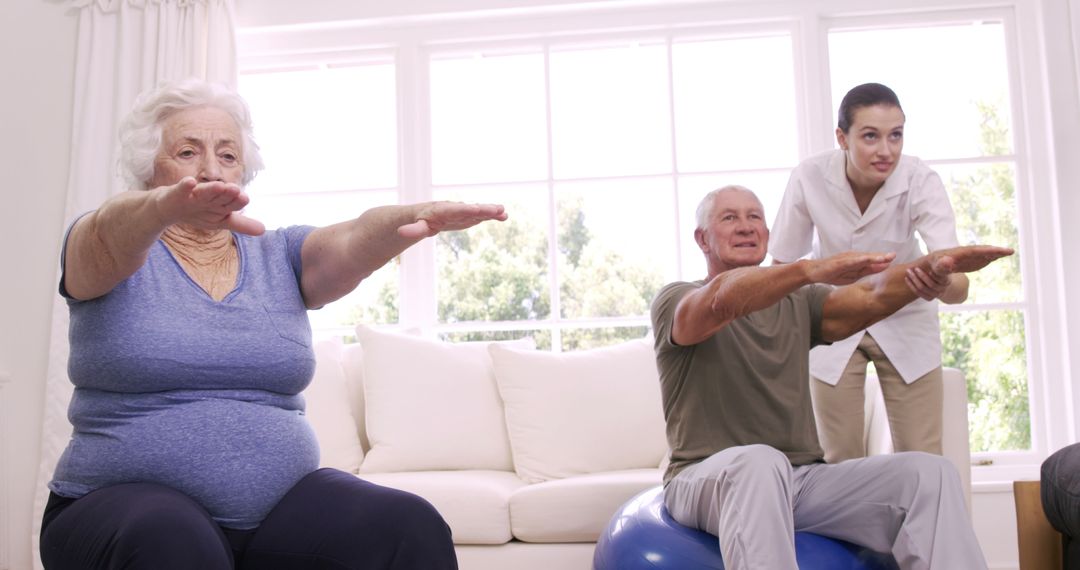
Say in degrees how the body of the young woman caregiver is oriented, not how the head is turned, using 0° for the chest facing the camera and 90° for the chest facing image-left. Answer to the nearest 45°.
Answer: approximately 0°

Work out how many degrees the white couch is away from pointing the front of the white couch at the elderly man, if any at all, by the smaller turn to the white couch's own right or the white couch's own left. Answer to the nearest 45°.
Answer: approximately 45° to the white couch's own left

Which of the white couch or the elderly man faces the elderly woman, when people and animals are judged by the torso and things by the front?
the white couch

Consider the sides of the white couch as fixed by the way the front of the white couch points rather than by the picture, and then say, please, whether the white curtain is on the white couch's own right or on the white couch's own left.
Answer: on the white couch's own right

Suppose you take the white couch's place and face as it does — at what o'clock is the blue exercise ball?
The blue exercise ball is roughly at 11 o'clock from the white couch.

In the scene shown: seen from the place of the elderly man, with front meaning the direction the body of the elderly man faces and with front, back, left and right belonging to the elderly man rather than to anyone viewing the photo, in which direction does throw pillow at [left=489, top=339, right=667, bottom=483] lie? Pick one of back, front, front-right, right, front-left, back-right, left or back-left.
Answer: back

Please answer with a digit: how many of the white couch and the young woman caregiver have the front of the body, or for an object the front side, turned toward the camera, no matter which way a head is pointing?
2

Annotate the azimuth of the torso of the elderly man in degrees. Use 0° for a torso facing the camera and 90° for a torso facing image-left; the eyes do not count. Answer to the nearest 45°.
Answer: approximately 315°
